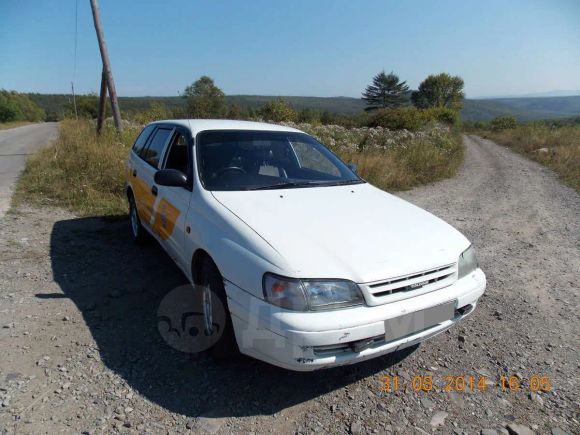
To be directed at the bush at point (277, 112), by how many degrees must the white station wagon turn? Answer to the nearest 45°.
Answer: approximately 135° to its left

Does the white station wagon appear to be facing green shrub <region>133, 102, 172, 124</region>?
no

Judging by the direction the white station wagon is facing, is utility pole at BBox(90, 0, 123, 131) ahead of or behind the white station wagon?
behind

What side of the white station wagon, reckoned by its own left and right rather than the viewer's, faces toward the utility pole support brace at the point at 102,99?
back

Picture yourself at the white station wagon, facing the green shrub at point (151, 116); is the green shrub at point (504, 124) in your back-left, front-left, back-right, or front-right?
front-right

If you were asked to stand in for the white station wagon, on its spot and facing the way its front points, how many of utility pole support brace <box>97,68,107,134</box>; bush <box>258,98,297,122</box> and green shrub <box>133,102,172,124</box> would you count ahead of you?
0

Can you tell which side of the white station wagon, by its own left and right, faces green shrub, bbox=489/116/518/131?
left

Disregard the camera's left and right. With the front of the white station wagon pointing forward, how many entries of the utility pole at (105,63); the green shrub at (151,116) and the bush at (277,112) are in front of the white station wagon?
0

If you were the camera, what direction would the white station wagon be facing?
facing the viewer and to the right of the viewer
